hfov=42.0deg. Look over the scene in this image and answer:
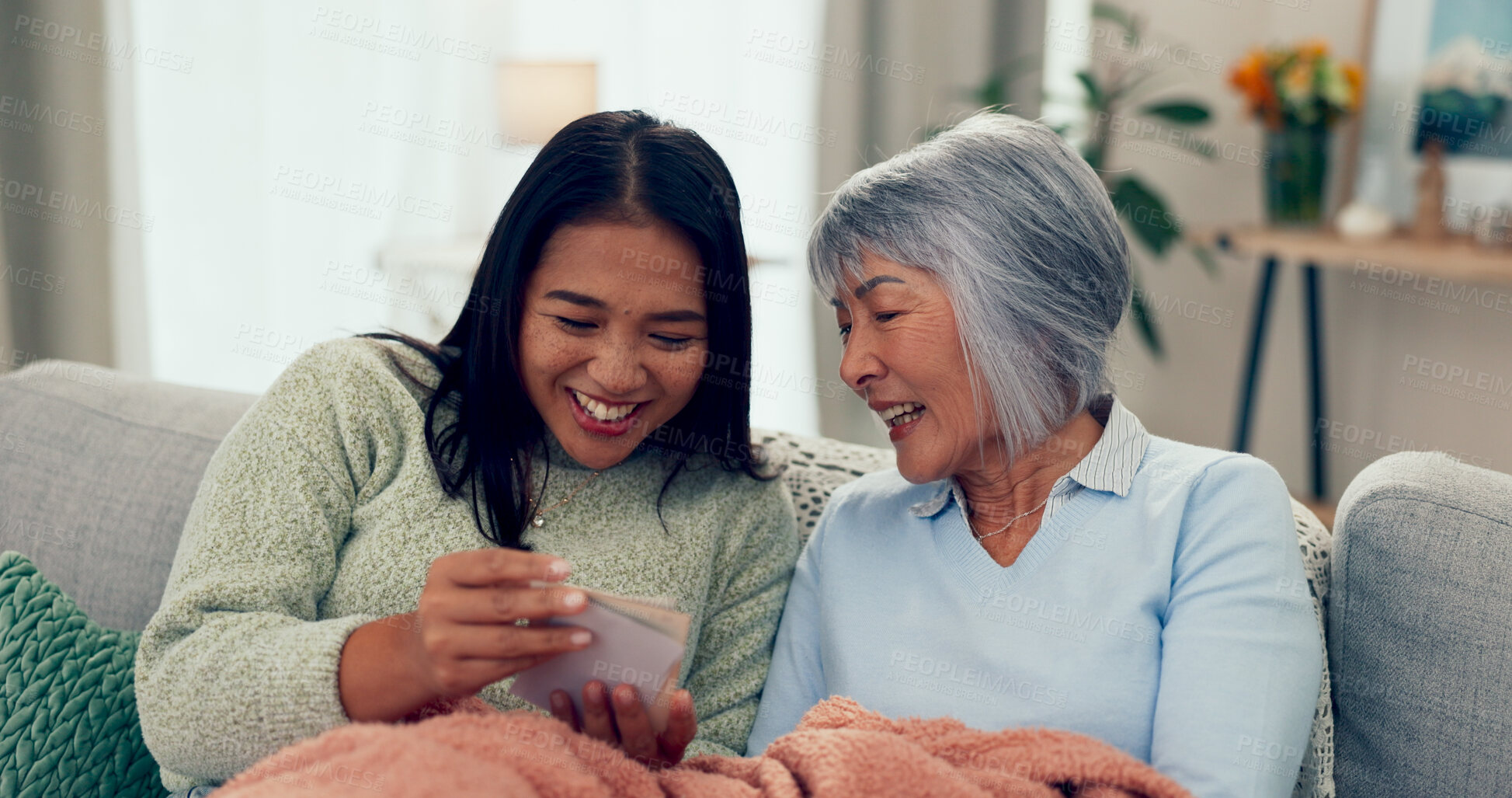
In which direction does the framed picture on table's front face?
toward the camera

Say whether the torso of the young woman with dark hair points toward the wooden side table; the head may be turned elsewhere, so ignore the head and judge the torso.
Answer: no

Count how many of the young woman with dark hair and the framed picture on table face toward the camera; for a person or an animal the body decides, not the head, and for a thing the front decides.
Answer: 2

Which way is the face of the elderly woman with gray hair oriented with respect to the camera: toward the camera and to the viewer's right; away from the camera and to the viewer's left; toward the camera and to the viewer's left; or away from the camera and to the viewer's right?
toward the camera and to the viewer's left

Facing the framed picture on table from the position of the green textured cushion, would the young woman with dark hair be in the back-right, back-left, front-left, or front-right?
front-right

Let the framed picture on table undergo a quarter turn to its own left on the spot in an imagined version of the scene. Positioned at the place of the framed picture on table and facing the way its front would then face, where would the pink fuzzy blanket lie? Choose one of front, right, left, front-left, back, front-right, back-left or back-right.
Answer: right

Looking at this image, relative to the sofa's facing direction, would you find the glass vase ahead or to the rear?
to the rear

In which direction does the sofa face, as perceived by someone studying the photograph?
facing the viewer

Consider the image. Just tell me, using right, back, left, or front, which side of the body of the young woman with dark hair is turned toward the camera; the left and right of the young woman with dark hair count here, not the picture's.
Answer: front

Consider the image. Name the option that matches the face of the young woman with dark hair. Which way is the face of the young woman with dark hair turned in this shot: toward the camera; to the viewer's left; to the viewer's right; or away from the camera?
toward the camera

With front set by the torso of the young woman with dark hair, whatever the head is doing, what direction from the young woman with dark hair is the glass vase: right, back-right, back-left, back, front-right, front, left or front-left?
back-left

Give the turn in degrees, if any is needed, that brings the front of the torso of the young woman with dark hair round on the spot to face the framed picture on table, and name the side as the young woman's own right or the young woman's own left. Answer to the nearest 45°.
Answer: approximately 135° to the young woman's own left

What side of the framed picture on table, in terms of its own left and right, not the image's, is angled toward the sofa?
front

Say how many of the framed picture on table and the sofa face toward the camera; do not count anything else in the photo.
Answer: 2
